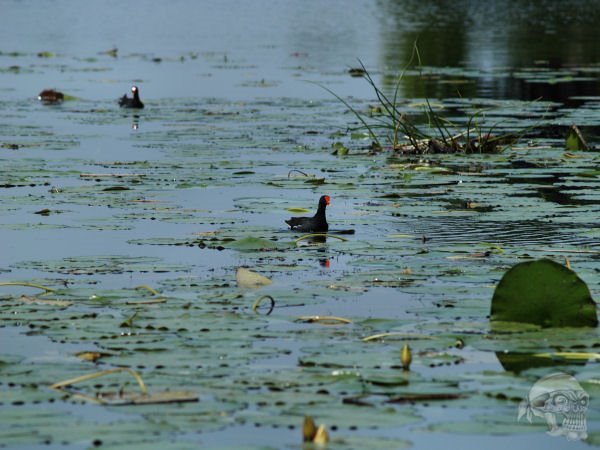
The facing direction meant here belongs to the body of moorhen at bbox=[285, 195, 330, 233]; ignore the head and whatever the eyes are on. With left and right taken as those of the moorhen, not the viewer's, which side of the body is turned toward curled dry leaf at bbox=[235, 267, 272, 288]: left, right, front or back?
right

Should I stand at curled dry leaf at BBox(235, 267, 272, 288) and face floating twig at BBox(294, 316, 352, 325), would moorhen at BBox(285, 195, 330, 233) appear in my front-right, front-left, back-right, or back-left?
back-left

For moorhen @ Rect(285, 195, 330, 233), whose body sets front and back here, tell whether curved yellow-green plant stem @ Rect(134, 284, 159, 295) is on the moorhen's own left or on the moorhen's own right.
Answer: on the moorhen's own right

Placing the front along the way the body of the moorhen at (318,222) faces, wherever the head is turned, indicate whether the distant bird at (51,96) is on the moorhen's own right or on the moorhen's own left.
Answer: on the moorhen's own left

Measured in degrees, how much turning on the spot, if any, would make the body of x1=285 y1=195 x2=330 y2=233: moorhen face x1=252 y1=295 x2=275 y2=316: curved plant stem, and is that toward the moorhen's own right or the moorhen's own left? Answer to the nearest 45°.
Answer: approximately 90° to the moorhen's own right

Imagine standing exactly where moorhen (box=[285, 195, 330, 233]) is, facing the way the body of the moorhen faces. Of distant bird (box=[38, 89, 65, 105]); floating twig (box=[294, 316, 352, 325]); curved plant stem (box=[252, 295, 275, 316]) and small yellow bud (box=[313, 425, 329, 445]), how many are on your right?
3

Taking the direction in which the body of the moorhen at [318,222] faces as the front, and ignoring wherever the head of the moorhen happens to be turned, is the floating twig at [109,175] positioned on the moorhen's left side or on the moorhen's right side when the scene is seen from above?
on the moorhen's left side

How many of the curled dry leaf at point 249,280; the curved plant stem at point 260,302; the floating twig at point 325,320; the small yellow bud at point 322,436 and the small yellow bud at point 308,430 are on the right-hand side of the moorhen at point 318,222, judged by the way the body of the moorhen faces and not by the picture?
5

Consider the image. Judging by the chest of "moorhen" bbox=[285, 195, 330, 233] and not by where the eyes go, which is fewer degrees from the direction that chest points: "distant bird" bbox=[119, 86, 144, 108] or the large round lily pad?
the large round lily pad

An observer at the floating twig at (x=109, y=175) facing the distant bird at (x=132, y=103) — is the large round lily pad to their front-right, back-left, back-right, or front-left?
back-right

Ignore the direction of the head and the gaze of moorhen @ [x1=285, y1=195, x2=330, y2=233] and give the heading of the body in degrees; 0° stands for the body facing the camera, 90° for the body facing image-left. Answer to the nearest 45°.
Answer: approximately 270°

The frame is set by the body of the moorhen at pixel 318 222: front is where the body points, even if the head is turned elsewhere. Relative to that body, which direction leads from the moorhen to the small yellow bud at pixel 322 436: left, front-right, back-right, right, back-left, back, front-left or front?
right

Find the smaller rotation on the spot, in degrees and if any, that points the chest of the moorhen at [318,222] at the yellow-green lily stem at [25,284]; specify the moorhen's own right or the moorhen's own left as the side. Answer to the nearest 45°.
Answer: approximately 135° to the moorhen's own right

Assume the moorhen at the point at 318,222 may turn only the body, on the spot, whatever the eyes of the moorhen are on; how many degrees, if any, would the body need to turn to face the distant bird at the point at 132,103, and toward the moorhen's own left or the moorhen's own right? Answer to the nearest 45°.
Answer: approximately 90° to the moorhen's own left

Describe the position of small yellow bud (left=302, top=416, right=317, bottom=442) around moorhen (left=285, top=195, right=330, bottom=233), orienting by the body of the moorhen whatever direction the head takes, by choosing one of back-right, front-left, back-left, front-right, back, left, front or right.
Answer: right

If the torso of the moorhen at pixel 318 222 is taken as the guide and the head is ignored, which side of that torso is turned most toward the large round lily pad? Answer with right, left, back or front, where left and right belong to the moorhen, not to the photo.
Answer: right
